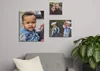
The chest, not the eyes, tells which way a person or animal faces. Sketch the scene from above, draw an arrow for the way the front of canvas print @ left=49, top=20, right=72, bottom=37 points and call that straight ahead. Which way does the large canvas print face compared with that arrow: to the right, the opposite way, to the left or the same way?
the same way

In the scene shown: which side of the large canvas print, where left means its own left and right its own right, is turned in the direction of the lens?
front

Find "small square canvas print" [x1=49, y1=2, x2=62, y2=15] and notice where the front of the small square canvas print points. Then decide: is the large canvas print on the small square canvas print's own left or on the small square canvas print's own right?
on the small square canvas print's own right

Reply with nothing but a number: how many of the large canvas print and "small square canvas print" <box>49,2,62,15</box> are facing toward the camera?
2

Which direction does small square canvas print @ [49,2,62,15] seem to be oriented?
toward the camera

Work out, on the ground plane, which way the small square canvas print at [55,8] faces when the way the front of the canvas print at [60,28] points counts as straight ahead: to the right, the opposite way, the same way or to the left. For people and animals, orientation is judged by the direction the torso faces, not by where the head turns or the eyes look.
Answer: the same way

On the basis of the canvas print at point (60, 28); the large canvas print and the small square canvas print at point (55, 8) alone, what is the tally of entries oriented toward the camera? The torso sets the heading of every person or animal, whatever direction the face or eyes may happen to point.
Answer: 3

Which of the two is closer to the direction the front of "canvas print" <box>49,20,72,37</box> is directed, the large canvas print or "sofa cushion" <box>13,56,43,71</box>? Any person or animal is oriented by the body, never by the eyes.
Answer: the sofa cushion

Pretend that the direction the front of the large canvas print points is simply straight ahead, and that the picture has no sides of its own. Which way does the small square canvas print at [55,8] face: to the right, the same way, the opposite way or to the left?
the same way

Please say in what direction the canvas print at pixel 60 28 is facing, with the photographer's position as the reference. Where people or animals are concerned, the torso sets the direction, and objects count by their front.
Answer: facing the viewer

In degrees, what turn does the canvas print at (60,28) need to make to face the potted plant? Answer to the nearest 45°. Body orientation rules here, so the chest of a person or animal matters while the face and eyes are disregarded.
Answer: approximately 45° to its left

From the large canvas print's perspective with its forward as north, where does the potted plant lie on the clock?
The potted plant is roughly at 10 o'clock from the large canvas print.
